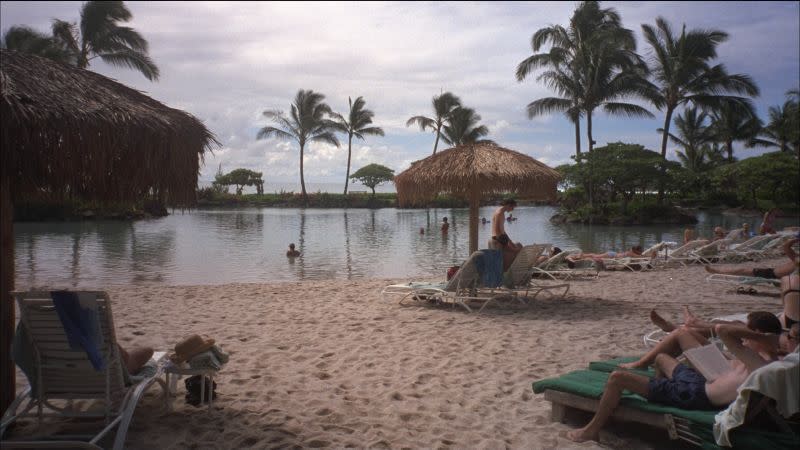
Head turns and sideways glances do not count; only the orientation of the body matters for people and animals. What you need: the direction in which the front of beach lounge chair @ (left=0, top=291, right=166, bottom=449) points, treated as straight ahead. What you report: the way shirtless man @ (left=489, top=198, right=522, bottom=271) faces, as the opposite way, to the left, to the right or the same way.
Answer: to the right

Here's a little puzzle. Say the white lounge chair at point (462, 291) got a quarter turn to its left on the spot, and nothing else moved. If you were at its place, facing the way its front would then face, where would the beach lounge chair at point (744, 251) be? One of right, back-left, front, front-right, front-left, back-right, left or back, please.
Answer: back-left

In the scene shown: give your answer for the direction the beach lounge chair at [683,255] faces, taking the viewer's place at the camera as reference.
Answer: facing to the left of the viewer

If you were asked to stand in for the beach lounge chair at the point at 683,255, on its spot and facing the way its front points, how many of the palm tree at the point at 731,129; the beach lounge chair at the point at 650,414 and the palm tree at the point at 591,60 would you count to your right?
2

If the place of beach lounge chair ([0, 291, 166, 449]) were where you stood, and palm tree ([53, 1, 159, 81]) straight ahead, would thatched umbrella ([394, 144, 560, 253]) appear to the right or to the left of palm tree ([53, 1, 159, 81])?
right

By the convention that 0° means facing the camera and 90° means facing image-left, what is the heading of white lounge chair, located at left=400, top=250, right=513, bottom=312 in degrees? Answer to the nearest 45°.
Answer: approximately 90°
